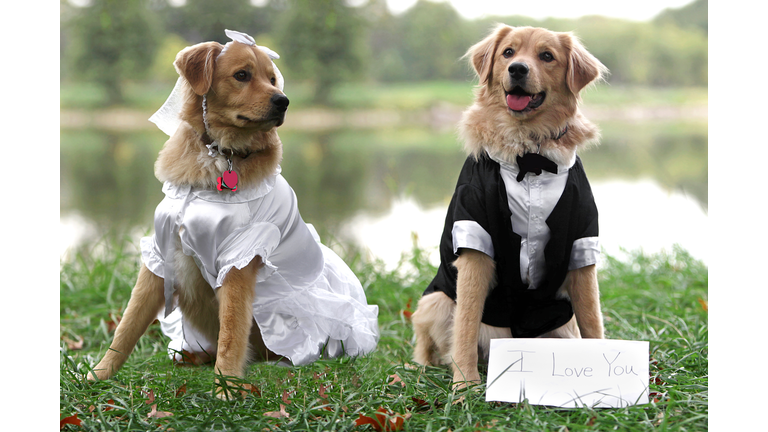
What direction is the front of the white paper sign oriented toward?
toward the camera

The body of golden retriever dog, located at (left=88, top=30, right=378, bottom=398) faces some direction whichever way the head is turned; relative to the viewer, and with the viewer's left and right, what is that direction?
facing the viewer and to the left of the viewer

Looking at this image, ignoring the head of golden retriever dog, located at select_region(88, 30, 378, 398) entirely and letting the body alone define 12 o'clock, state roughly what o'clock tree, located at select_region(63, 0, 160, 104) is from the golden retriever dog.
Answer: The tree is roughly at 4 o'clock from the golden retriever dog.

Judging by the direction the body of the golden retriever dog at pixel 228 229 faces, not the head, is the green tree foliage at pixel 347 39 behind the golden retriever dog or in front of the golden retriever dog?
behind

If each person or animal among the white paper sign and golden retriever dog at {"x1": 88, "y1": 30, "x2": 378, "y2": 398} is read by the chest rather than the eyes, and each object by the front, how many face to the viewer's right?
0
